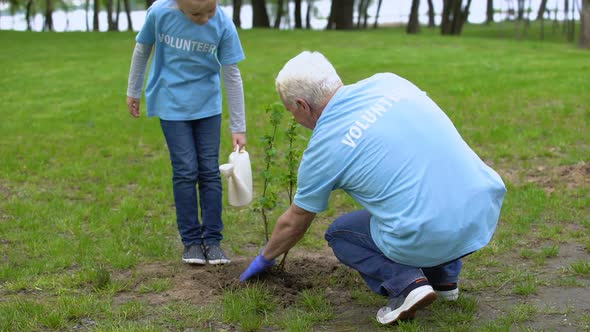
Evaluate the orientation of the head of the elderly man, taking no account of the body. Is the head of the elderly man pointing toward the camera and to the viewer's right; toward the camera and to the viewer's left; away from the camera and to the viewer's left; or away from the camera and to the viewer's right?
away from the camera and to the viewer's left

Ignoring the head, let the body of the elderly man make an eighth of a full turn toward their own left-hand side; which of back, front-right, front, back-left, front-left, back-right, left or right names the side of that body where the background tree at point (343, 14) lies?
right

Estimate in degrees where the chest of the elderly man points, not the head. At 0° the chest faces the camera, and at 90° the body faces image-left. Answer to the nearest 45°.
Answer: approximately 135°
